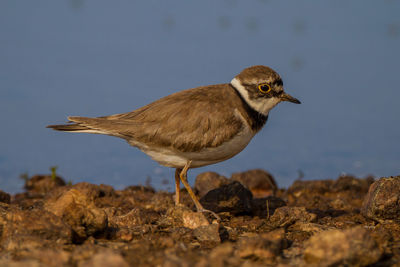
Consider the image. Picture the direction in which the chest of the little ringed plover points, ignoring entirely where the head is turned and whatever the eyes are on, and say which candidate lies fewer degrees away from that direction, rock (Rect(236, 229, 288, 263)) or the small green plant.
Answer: the rock

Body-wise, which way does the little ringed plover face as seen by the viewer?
to the viewer's right

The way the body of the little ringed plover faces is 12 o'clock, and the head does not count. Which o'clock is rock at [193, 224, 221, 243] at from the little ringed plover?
The rock is roughly at 3 o'clock from the little ringed plover.

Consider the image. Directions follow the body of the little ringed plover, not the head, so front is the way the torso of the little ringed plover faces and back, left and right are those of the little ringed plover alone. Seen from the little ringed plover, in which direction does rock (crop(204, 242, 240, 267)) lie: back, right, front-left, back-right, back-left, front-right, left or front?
right

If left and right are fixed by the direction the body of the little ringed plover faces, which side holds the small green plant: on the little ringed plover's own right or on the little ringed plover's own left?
on the little ringed plover's own left

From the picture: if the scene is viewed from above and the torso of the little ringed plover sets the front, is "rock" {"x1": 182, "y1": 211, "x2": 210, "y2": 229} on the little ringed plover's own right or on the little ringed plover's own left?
on the little ringed plover's own right

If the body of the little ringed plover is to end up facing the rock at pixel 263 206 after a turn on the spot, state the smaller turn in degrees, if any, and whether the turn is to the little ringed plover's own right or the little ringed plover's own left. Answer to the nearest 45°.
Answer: approximately 45° to the little ringed plover's own left

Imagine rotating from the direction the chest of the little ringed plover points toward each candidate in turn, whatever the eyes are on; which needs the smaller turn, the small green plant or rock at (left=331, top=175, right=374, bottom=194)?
the rock
